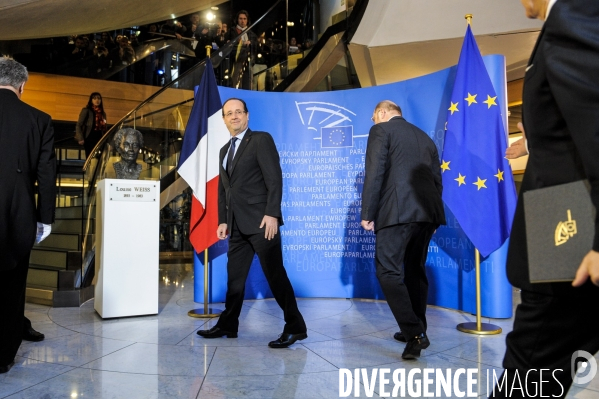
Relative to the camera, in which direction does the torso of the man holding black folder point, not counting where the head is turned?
to the viewer's left

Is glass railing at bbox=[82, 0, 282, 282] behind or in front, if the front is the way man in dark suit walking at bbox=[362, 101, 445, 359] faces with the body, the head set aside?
in front

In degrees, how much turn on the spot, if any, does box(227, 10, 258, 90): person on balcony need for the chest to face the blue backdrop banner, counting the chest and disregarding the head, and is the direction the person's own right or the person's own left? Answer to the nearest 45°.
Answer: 0° — they already face it

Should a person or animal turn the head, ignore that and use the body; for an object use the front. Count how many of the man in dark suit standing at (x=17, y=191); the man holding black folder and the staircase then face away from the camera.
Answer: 1

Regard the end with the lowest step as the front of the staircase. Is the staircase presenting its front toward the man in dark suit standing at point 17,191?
yes

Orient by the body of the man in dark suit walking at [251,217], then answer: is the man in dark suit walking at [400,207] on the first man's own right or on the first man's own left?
on the first man's own left

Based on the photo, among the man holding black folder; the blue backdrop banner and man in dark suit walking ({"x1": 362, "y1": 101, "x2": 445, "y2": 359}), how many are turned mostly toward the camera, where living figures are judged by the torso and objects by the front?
1

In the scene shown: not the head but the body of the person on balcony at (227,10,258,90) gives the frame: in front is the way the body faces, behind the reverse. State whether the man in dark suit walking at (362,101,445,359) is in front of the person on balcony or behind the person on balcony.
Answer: in front

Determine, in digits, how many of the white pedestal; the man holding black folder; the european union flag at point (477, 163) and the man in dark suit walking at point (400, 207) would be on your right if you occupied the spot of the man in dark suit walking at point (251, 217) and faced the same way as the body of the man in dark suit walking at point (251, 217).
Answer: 1

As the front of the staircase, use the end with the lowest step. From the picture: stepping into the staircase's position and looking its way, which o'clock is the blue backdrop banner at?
The blue backdrop banner is roughly at 10 o'clock from the staircase.

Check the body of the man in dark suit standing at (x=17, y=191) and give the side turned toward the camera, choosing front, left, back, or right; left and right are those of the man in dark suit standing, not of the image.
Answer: back

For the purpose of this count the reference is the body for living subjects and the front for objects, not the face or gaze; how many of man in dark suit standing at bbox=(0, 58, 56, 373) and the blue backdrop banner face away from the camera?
1

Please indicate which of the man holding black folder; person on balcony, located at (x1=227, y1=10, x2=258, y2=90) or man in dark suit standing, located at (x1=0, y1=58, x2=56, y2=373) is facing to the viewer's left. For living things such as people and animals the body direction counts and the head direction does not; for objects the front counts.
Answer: the man holding black folder

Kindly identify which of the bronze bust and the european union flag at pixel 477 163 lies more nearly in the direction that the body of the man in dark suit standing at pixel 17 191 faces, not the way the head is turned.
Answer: the bronze bust
